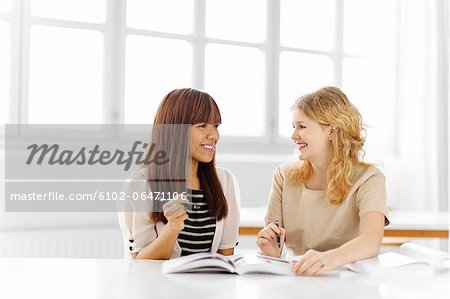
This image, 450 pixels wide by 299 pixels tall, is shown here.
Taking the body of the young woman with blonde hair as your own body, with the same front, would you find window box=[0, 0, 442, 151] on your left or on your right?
on your right

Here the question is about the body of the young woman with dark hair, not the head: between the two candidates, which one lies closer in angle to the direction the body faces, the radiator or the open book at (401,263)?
the open book

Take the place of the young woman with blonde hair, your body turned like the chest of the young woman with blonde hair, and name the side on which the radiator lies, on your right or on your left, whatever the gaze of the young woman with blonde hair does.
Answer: on your right

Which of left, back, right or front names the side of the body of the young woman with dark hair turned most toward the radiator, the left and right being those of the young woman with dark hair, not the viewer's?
back

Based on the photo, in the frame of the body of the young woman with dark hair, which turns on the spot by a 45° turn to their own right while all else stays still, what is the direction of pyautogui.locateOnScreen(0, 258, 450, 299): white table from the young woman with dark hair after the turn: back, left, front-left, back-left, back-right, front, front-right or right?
front

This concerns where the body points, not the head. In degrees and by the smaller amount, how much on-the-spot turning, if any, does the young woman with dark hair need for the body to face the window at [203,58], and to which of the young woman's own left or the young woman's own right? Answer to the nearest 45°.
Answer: approximately 135° to the young woman's own left

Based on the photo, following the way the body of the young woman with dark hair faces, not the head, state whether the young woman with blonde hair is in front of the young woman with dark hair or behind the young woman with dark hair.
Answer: in front

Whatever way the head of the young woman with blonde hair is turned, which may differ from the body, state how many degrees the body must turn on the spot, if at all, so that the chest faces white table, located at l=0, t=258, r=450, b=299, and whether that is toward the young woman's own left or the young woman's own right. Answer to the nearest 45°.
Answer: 0° — they already face it

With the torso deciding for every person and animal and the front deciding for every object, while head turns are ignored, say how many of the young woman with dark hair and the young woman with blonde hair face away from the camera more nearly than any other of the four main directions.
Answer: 0

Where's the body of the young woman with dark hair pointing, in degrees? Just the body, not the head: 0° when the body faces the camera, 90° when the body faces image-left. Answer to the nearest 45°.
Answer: approximately 315°

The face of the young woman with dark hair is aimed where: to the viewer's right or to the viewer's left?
to the viewer's right

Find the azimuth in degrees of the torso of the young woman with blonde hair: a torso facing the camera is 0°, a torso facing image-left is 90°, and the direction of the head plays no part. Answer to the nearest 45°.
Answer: approximately 45°
